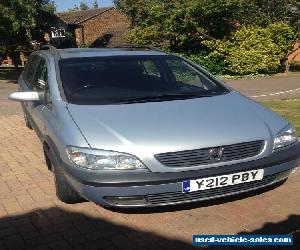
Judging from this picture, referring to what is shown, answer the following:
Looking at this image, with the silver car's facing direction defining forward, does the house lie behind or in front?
behind

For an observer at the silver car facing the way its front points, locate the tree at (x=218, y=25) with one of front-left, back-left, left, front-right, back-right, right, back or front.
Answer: back-left

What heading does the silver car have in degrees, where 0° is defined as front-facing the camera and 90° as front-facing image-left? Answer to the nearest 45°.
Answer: approximately 315°
